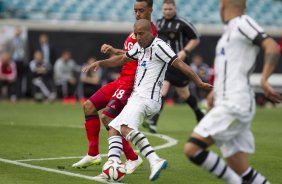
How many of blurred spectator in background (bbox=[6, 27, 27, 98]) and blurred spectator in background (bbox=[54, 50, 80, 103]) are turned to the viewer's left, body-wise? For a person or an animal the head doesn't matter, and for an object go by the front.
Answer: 0

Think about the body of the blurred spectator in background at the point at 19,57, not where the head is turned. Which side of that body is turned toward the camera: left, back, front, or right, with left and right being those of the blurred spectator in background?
front

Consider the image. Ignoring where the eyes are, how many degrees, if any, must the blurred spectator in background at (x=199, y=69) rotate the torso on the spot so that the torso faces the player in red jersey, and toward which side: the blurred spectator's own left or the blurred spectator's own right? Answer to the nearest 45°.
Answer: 0° — they already face them

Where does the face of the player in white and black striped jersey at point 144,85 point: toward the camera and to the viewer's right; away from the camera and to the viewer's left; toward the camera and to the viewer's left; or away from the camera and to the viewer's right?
toward the camera and to the viewer's left

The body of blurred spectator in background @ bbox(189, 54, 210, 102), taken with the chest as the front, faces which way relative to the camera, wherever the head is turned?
toward the camera

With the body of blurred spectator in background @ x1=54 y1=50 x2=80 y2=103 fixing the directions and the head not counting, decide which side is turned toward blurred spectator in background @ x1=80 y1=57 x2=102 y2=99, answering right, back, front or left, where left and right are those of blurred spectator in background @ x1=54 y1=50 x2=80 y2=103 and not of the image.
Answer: left

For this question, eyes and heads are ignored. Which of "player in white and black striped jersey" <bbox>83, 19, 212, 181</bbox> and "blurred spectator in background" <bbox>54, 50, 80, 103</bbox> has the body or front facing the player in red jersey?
the blurred spectator in background
